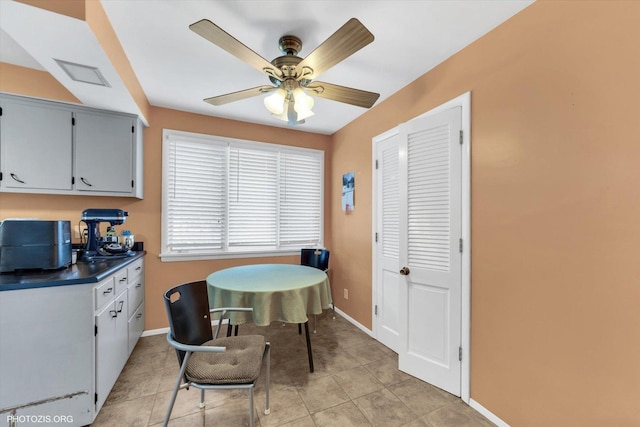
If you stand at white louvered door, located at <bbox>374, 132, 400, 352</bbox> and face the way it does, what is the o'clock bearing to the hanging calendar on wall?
The hanging calendar on wall is roughly at 3 o'clock from the white louvered door.

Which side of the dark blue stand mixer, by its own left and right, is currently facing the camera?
right

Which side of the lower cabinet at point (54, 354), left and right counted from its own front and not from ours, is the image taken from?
right

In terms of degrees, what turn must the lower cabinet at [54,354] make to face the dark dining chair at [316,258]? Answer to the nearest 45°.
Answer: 0° — it already faces it

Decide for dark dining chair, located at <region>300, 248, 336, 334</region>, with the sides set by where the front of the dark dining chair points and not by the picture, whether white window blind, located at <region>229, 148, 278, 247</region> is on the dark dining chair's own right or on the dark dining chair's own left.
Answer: on the dark dining chair's own right

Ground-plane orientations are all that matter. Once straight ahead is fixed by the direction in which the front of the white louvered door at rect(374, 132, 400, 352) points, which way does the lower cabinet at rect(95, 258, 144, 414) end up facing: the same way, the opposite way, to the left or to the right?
the opposite way
